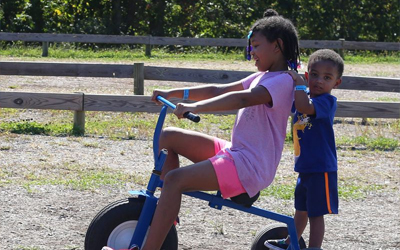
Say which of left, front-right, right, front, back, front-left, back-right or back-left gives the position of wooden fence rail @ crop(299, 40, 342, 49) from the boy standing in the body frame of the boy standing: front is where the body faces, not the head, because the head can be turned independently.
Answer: back-right

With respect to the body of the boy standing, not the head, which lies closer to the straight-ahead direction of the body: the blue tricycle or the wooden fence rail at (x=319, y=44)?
the blue tricycle

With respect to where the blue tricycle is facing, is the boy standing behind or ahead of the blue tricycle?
behind

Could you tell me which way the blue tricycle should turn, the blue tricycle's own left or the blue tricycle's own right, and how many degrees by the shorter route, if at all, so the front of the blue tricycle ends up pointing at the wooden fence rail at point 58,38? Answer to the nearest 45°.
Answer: approximately 90° to the blue tricycle's own right

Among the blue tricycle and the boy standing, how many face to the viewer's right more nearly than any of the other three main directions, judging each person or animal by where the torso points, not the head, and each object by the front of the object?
0

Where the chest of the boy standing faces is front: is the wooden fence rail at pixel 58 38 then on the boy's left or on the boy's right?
on the boy's right

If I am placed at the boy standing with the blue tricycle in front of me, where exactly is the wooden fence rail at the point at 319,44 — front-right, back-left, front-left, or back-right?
back-right

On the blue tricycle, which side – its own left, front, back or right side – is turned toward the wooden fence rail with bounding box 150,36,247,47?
right

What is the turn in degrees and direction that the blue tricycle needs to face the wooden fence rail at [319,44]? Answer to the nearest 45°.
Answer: approximately 90° to its right

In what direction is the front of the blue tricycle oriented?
to the viewer's left

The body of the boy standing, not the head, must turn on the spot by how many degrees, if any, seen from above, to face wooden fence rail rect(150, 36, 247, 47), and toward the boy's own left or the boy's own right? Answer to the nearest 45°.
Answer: approximately 135° to the boy's own right

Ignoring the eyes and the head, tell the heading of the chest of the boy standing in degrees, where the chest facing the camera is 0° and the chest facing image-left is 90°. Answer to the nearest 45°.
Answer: approximately 45°
